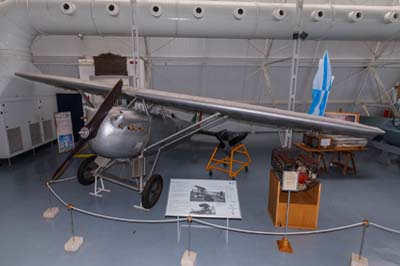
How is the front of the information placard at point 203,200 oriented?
toward the camera

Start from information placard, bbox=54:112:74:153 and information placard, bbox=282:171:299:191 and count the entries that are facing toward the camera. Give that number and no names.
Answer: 2

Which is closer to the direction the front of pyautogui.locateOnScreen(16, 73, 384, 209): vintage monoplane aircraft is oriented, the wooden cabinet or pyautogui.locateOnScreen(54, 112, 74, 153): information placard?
the information placard

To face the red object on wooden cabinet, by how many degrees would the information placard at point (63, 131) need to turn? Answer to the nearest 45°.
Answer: approximately 45° to its left

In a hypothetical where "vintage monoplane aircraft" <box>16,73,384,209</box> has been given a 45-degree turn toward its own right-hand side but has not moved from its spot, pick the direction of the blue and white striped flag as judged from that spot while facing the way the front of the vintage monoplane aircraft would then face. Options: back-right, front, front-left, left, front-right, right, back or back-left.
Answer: back

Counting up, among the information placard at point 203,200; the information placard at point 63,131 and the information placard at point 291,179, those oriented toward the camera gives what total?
3

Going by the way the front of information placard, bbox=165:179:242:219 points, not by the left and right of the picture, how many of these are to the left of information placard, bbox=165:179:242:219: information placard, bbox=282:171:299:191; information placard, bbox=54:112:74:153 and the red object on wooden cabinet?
2

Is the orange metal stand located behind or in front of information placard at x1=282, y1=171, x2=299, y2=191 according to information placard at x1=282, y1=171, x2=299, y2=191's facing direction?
behind

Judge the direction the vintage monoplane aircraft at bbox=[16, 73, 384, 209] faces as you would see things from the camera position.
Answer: facing the viewer and to the left of the viewer

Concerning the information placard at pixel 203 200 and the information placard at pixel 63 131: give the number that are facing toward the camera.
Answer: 2

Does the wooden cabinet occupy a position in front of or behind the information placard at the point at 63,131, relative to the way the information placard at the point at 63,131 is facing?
in front

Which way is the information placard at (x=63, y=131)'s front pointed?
toward the camera

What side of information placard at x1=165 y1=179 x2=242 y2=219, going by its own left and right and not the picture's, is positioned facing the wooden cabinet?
left
